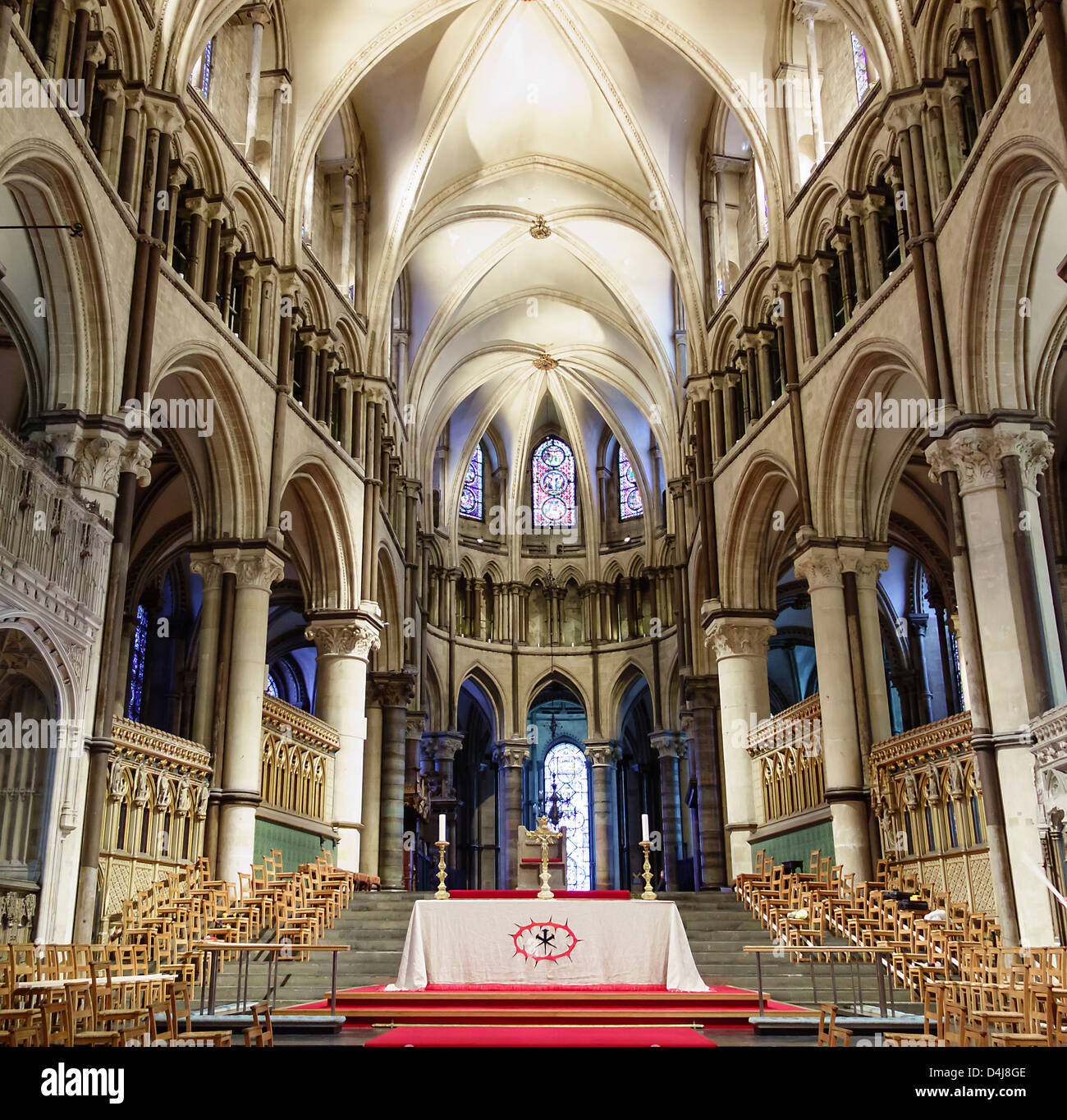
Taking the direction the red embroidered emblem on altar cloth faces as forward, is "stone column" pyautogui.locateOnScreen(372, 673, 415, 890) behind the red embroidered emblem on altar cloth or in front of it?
behind

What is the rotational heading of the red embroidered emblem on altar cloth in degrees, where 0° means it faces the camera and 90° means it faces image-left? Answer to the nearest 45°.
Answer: approximately 0°

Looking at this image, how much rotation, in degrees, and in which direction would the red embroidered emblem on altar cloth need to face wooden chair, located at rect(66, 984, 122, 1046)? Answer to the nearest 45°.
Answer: approximately 45° to its right

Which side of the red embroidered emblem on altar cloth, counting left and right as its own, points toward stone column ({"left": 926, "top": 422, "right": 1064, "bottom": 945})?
left

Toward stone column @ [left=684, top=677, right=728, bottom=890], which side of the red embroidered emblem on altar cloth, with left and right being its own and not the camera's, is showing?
back

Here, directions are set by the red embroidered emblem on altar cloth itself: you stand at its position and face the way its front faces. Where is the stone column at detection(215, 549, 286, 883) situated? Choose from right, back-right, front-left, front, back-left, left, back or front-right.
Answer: back-right

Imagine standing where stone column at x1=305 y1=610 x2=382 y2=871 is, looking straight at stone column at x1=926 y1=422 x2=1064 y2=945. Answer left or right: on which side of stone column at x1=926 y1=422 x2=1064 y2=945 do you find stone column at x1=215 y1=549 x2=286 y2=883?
right

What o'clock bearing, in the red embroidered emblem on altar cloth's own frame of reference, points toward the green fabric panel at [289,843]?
The green fabric panel is roughly at 5 o'clock from the red embroidered emblem on altar cloth.

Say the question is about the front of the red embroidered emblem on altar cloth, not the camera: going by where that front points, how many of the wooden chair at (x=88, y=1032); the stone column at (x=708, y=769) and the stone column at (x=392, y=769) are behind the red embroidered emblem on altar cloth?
2

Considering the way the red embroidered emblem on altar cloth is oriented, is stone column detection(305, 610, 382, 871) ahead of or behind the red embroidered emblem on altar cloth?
behind

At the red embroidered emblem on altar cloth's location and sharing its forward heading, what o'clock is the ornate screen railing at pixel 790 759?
The ornate screen railing is roughly at 7 o'clock from the red embroidered emblem on altar cloth.

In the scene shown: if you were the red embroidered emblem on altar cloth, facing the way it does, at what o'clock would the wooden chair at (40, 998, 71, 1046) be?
The wooden chair is roughly at 1 o'clock from the red embroidered emblem on altar cloth.
